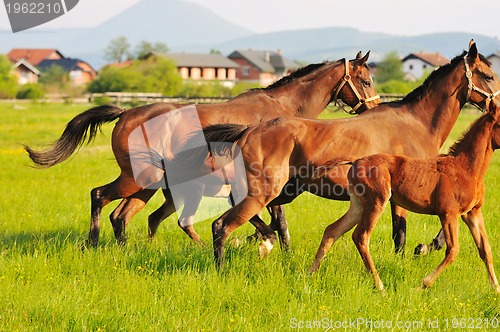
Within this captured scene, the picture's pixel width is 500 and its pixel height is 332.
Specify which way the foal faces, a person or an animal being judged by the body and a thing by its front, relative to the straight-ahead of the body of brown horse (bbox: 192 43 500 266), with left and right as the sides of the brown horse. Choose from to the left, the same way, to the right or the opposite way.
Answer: the same way

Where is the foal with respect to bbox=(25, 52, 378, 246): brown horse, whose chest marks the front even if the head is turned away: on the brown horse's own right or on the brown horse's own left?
on the brown horse's own right

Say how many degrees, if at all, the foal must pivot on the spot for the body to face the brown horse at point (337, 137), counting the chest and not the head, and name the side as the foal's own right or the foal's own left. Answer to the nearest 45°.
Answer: approximately 135° to the foal's own left

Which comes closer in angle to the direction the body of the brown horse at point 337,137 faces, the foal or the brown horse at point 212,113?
the foal

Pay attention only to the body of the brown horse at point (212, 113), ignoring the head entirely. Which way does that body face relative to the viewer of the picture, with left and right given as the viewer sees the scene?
facing to the right of the viewer

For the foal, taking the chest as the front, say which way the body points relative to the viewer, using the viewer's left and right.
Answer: facing to the right of the viewer

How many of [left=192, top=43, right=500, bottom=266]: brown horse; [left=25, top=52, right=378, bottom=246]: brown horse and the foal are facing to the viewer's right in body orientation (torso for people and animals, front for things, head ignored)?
3

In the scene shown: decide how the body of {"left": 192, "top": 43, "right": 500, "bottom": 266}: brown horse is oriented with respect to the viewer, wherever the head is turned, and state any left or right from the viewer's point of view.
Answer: facing to the right of the viewer

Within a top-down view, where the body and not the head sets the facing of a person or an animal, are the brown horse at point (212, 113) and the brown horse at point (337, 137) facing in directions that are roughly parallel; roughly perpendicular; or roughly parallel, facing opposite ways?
roughly parallel

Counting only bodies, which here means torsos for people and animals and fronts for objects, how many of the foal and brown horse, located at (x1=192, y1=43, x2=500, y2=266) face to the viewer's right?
2
